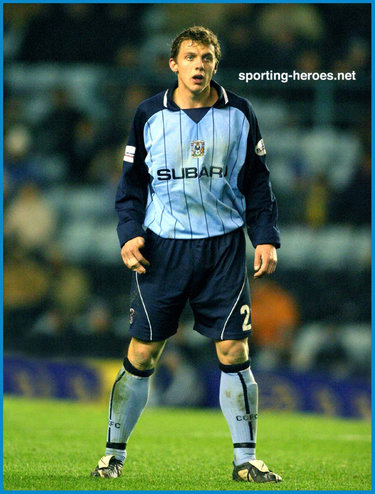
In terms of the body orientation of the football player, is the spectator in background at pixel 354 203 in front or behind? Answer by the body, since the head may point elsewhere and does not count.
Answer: behind

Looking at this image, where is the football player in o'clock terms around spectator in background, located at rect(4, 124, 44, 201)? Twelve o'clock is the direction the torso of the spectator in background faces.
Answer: The football player is roughly at 12 o'clock from the spectator in background.

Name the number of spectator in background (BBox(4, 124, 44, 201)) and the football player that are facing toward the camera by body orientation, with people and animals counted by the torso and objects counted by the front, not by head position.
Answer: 2

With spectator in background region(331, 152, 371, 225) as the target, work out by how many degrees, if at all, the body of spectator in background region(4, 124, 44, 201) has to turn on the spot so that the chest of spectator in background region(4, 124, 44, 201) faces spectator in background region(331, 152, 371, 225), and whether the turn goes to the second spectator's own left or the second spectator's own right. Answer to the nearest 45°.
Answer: approximately 90° to the second spectator's own left

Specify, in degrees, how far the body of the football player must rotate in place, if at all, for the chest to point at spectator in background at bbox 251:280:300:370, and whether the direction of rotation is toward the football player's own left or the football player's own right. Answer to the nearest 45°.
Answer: approximately 180°

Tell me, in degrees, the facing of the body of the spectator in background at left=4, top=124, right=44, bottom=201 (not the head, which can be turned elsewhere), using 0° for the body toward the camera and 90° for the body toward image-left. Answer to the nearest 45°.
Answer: approximately 0°
